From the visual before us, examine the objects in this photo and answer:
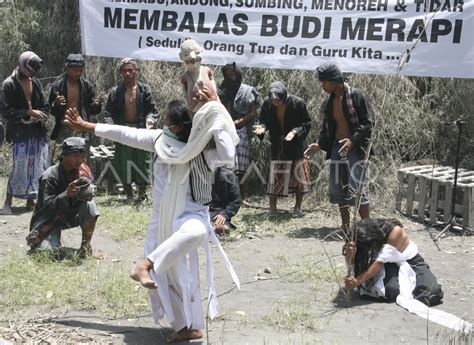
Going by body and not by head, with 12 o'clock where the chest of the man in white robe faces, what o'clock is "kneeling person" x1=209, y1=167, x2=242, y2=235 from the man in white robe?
The kneeling person is roughly at 5 o'clock from the man in white robe.

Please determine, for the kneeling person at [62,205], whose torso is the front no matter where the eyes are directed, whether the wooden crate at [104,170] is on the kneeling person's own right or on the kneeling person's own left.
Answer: on the kneeling person's own left

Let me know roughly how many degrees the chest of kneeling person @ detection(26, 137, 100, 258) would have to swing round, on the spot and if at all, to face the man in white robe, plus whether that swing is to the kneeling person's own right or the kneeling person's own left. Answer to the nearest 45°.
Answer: approximately 45° to the kneeling person's own right

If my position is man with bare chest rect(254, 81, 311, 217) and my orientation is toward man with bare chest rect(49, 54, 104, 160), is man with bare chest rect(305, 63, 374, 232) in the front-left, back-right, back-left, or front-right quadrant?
back-left

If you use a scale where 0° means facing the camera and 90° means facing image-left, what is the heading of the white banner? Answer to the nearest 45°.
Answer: approximately 0°

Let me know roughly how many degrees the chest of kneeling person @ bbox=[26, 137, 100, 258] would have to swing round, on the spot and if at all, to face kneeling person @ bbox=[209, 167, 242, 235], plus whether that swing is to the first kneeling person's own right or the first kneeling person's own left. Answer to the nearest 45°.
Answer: approximately 45° to the first kneeling person's own left

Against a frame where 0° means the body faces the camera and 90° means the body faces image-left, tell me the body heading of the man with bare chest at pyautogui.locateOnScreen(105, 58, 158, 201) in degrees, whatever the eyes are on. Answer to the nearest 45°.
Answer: approximately 0°

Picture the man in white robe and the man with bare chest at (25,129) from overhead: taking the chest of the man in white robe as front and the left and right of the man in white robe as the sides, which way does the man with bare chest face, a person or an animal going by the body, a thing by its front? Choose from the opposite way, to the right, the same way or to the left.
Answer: to the left
